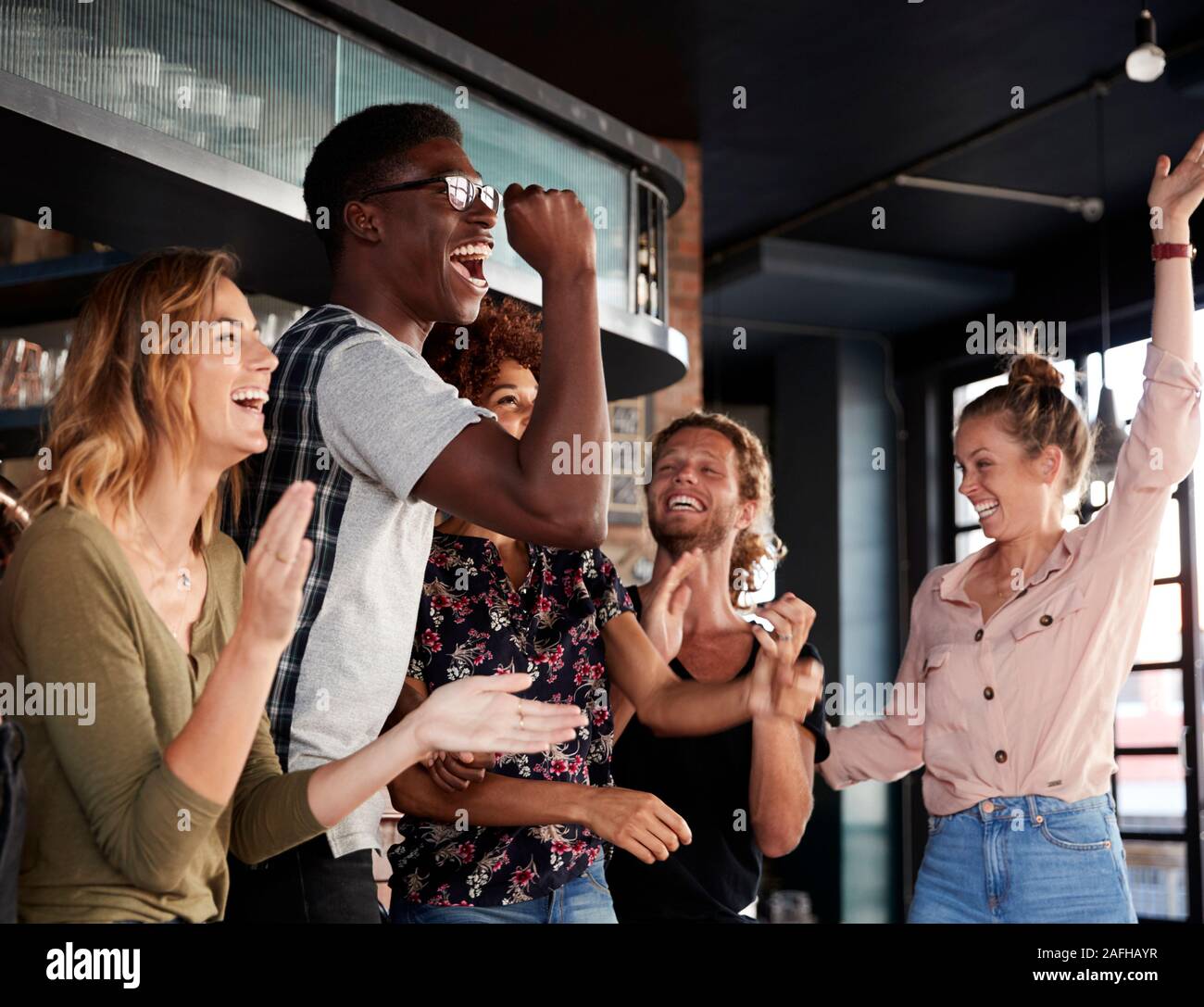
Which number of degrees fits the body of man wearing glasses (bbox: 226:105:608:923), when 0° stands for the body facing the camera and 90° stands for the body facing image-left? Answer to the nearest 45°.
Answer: approximately 270°

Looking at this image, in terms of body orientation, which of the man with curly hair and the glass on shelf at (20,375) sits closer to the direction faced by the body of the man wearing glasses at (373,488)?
the man with curly hair

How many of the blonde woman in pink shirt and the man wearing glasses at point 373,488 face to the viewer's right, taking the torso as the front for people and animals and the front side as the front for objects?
1

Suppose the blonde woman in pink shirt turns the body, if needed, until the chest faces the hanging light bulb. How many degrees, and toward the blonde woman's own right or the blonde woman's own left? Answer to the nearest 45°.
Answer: approximately 135° to the blonde woman's own right

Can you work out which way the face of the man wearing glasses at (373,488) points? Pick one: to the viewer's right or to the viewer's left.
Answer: to the viewer's right

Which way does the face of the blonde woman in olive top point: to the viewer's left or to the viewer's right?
to the viewer's right

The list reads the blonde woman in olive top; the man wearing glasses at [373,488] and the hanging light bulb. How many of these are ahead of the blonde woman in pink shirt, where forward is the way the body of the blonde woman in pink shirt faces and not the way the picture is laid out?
2

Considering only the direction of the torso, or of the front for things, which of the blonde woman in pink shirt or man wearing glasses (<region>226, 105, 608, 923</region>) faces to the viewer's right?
the man wearing glasses
